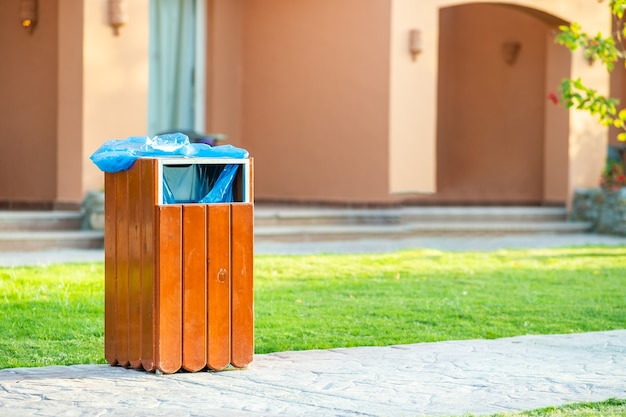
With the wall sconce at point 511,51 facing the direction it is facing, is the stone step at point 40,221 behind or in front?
in front

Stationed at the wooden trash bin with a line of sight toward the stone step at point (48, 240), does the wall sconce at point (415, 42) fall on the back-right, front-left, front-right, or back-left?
front-right

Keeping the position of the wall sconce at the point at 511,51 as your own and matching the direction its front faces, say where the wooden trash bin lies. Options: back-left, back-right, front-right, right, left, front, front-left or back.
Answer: front

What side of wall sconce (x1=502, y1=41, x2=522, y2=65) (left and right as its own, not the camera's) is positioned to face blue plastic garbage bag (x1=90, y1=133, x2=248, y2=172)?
front

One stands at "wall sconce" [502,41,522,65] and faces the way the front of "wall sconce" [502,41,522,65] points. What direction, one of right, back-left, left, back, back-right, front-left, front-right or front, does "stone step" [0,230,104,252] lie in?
front-right

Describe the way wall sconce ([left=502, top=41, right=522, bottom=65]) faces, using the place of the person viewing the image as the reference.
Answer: facing the viewer

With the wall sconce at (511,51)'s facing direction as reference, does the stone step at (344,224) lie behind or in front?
in front

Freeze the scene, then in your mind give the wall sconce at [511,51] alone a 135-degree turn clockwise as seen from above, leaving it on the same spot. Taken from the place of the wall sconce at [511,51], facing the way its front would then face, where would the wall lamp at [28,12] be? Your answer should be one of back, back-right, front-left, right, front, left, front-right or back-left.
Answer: left
